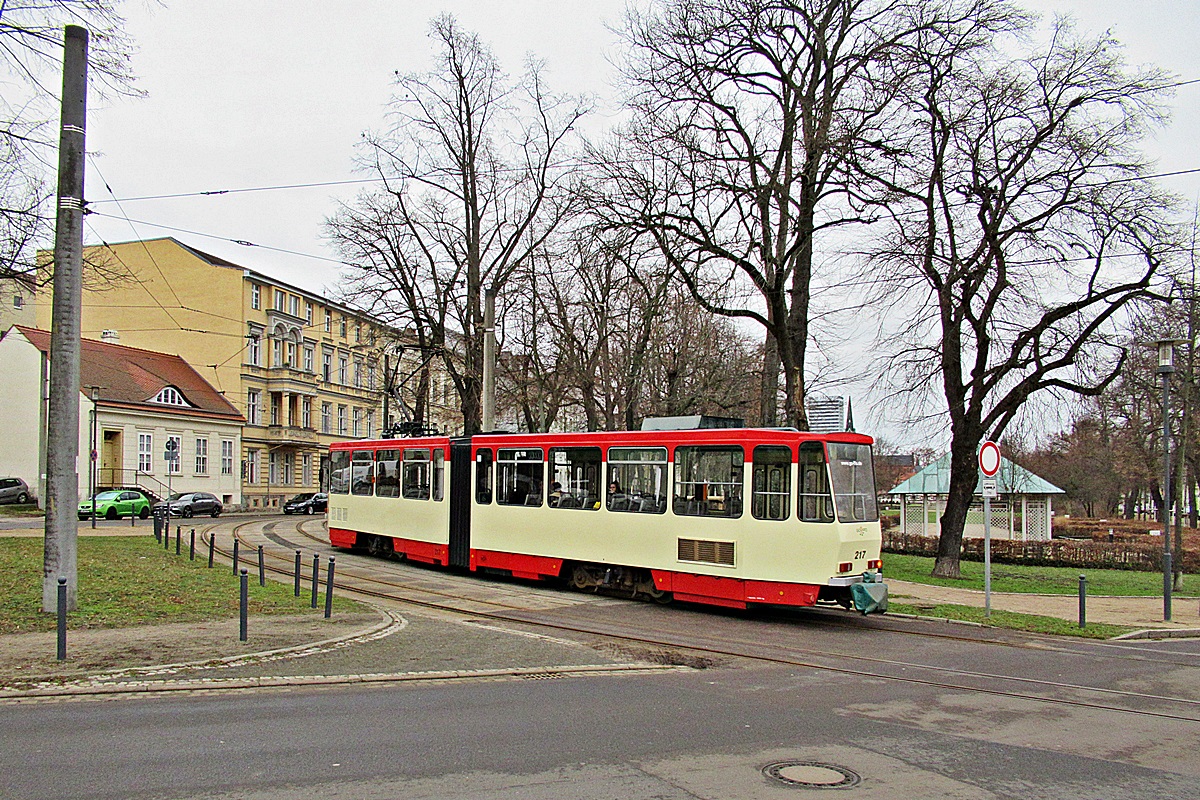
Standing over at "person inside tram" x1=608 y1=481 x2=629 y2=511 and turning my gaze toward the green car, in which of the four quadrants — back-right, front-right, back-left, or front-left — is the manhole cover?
back-left

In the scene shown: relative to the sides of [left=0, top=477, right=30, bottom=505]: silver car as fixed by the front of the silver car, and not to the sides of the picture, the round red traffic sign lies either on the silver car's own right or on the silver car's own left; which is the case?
on the silver car's own left

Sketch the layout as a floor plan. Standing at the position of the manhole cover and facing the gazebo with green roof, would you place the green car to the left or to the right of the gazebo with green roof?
left

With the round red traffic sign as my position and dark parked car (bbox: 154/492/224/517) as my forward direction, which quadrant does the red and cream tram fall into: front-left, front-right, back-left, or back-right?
front-left

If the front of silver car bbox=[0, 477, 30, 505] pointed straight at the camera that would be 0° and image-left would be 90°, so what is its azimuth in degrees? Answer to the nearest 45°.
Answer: approximately 90°

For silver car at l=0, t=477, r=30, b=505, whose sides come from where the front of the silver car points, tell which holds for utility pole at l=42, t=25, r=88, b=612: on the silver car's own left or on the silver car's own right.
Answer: on the silver car's own left
